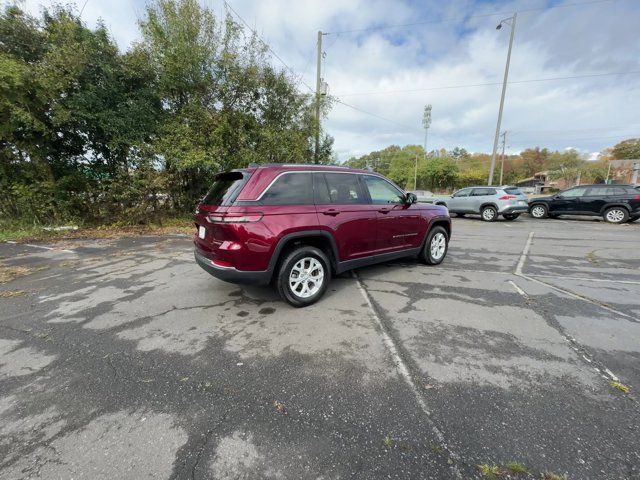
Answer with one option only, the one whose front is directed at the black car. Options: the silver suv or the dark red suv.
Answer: the dark red suv

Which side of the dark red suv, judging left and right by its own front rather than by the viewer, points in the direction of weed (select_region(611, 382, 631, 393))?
right

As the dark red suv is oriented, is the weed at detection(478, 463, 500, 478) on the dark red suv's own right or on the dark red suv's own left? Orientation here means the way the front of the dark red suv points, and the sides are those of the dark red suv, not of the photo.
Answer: on the dark red suv's own right

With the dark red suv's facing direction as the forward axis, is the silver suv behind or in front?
in front

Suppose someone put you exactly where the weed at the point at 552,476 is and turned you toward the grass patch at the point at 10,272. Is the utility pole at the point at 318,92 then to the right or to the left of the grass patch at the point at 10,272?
right

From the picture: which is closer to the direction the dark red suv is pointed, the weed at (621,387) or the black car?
the black car

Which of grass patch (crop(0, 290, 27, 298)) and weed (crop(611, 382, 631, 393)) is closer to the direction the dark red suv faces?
the weed

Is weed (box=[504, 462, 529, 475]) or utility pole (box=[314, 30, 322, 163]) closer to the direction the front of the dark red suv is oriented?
the utility pole

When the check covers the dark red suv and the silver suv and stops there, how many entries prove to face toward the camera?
0

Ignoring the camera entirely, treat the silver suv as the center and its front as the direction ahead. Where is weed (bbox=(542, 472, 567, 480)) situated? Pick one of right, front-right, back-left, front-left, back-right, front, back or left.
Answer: back-left

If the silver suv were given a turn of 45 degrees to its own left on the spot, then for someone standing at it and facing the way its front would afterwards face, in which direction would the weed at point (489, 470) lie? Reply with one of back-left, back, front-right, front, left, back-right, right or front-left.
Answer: left

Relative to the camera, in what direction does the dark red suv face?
facing away from the viewer and to the right of the viewer

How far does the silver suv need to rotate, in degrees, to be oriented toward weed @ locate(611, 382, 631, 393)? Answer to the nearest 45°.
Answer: approximately 135° to its left

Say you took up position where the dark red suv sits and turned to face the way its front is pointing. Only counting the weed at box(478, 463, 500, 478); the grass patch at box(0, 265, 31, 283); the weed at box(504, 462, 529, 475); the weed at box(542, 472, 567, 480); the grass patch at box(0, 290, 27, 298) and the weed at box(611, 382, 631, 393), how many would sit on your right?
4

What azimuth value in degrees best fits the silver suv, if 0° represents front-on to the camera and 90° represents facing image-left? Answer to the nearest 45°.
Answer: approximately 135°

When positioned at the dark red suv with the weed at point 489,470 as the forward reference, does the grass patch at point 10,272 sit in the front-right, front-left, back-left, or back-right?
back-right
